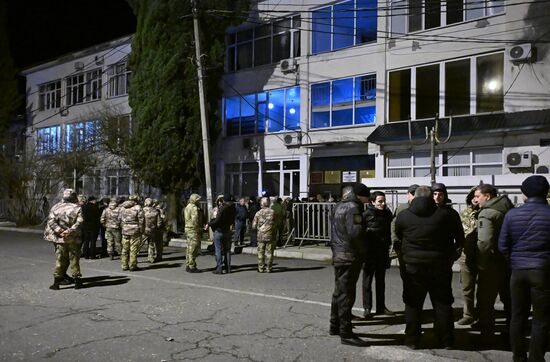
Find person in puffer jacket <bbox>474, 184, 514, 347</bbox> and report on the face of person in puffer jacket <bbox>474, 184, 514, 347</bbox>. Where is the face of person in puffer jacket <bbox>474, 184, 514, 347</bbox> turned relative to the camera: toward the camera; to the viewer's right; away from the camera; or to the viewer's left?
to the viewer's left

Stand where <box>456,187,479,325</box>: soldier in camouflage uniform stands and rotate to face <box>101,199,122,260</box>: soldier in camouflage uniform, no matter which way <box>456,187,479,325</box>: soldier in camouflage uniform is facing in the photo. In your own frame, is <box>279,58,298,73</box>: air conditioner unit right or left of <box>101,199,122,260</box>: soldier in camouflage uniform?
right

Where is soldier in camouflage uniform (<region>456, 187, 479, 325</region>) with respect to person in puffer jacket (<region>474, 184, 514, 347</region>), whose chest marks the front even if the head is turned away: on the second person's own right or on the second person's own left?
on the second person's own right

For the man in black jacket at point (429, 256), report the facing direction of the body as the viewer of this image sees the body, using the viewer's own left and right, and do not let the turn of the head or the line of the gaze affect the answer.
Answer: facing away from the viewer

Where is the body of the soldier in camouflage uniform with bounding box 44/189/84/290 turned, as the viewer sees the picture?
away from the camera
